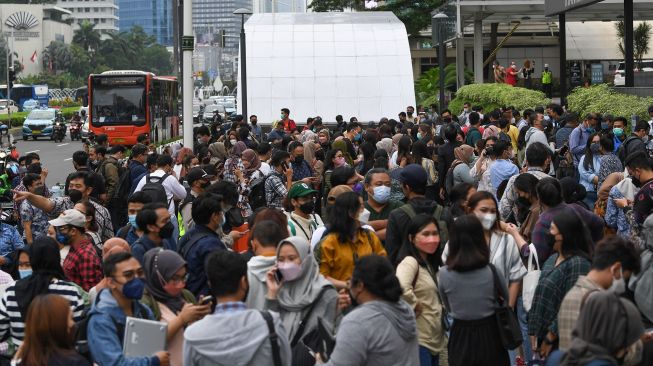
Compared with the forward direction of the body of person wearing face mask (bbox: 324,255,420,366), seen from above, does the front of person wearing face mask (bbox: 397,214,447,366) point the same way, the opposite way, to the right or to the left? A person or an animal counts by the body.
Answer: the opposite way

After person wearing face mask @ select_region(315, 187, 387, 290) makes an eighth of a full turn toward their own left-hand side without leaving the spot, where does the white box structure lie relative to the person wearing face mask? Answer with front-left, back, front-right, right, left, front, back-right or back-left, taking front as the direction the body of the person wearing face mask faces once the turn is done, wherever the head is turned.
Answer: left

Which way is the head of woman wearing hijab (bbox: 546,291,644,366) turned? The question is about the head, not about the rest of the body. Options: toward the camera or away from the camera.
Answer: away from the camera

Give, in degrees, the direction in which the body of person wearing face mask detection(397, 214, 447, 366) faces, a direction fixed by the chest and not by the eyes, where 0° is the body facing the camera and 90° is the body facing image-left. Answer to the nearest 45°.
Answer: approximately 315°

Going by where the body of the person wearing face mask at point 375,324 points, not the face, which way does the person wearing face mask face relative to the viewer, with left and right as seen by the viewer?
facing away from the viewer and to the left of the viewer

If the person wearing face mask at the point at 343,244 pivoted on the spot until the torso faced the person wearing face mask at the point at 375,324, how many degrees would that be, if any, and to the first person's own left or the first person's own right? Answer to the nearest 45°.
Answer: approximately 45° to the first person's own right

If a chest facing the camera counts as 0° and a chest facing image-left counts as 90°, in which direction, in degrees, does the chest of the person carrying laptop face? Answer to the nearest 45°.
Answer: approximately 315°
